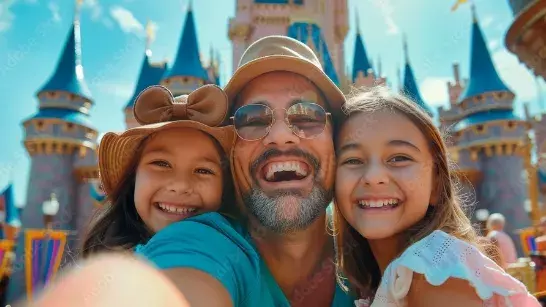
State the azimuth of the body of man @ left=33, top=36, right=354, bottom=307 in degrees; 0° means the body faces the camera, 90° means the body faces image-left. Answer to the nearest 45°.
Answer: approximately 0°

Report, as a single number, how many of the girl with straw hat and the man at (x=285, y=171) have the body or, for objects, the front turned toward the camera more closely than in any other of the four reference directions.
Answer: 2

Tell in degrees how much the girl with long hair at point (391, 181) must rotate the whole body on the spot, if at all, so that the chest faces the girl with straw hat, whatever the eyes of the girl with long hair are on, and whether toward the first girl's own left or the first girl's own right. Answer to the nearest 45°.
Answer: approximately 45° to the first girl's own right

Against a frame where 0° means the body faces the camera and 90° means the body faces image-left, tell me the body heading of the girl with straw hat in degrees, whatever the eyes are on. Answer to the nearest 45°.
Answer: approximately 0°
